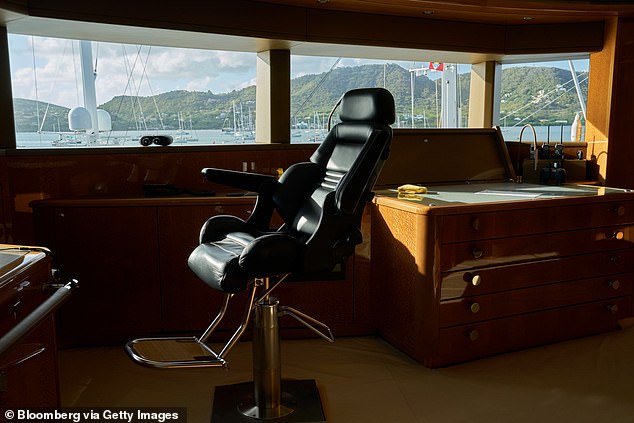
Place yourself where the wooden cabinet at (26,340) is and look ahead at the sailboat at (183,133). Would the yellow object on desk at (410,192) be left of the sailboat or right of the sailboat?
right

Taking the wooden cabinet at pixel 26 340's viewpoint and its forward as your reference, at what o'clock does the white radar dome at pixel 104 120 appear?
The white radar dome is roughly at 8 o'clock from the wooden cabinet.

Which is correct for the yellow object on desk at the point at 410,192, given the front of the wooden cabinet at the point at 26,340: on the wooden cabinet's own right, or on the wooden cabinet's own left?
on the wooden cabinet's own left

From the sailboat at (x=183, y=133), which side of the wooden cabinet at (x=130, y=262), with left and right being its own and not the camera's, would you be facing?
back

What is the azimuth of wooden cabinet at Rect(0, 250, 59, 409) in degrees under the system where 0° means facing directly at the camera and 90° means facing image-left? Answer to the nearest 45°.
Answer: approximately 315°

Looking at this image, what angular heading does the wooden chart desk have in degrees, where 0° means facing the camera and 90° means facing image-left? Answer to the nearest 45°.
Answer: approximately 315°

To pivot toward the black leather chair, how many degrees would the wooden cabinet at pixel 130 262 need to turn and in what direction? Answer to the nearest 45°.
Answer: approximately 45° to its left
